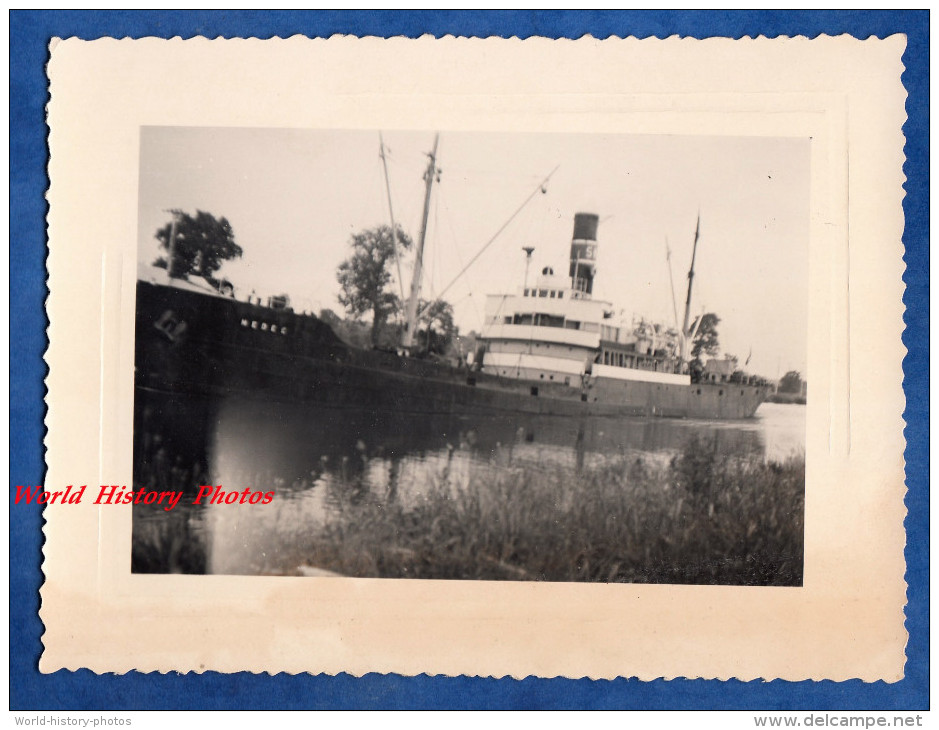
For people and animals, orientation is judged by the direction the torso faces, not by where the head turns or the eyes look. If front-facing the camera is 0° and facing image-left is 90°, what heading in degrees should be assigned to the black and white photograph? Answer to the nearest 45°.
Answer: approximately 0°
